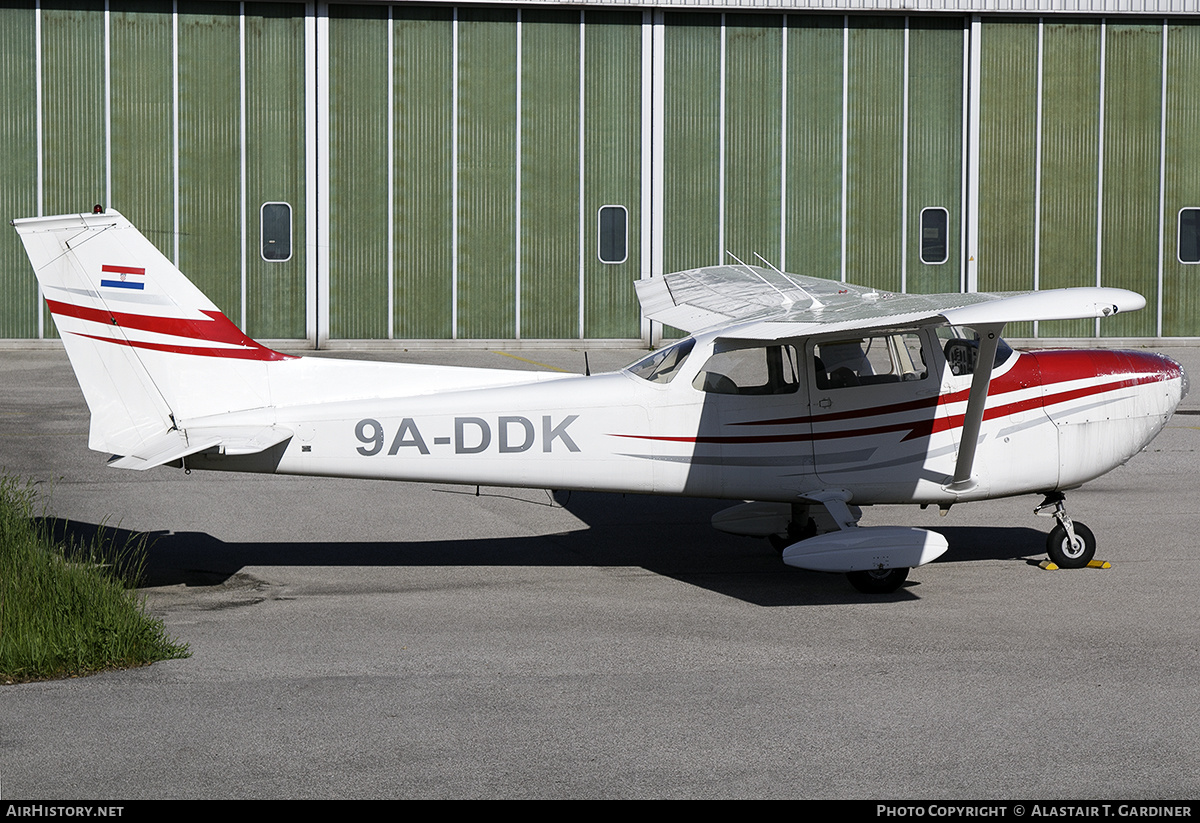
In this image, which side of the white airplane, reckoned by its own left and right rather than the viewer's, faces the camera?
right
